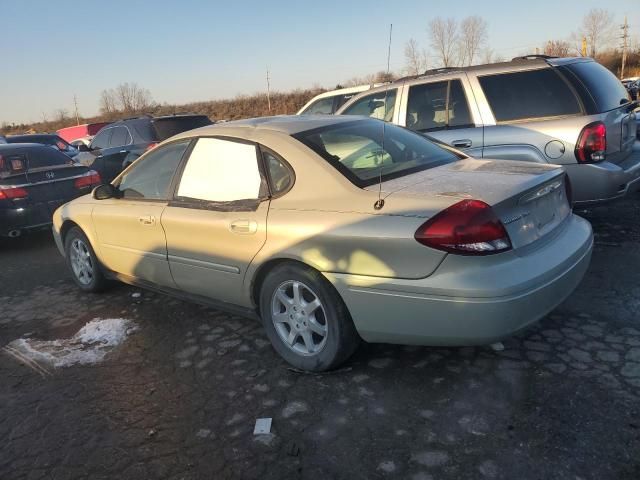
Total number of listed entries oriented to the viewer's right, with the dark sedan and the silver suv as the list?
0

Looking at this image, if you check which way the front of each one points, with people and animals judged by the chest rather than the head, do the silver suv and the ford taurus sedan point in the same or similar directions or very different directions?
same or similar directions

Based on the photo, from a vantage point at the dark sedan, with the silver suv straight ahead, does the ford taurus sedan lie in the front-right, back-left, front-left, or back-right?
front-right

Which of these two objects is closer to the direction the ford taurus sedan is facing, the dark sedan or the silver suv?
the dark sedan

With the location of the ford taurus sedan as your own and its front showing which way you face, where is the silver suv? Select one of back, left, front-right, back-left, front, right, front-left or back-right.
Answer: right

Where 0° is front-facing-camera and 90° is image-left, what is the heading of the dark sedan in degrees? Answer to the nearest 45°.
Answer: approximately 135°

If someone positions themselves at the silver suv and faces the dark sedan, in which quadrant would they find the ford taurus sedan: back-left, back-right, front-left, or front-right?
front-left

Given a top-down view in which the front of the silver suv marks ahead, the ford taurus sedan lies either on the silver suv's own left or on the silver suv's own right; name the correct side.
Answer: on the silver suv's own left

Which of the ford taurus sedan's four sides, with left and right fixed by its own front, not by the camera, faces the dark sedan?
front

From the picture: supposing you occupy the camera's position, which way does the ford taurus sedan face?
facing away from the viewer and to the left of the viewer

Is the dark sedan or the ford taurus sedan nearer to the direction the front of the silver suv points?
the dark sedan

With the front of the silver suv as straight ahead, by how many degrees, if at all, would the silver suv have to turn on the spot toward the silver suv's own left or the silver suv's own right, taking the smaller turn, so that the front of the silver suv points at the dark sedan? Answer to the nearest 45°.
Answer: approximately 45° to the silver suv's own left

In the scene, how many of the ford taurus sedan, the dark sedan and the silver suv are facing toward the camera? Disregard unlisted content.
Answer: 0

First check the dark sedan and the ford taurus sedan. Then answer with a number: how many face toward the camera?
0

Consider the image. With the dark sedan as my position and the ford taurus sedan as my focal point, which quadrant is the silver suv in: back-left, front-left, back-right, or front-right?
front-left

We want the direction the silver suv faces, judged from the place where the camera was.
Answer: facing away from the viewer and to the left of the viewer
